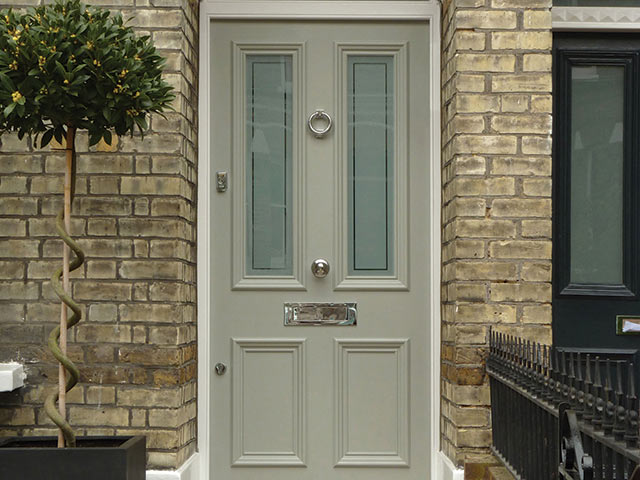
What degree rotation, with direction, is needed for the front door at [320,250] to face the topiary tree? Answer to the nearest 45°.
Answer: approximately 45° to its right

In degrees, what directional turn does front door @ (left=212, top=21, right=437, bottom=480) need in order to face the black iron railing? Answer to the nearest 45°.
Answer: approximately 45° to its left

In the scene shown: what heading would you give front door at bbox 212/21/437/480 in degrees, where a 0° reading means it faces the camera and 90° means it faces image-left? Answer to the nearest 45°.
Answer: approximately 0°
